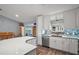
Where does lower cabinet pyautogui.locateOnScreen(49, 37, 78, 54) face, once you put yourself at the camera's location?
facing the viewer and to the left of the viewer
